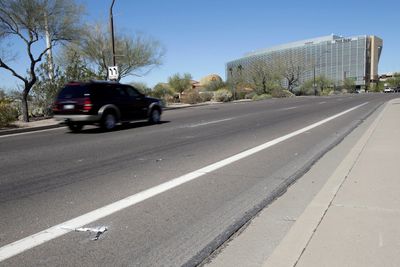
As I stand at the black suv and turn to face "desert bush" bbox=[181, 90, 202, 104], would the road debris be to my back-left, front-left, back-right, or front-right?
back-right

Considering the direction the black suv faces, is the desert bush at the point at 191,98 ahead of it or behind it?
ahead

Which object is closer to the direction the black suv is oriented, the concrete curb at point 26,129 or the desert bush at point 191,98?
the desert bush

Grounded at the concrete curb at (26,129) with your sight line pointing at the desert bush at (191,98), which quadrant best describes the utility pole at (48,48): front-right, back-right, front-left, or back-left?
front-left

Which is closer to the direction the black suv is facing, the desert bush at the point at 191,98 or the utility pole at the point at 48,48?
the desert bush

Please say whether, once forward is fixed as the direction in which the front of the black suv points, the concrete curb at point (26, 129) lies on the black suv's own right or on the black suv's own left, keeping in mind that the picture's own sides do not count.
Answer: on the black suv's own left

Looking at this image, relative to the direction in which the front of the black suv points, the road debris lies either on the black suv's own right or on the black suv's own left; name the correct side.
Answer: on the black suv's own right

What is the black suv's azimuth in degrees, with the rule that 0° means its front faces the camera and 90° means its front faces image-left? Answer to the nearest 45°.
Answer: approximately 225°

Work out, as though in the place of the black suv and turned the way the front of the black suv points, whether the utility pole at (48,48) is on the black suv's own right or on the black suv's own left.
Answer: on the black suv's own left
